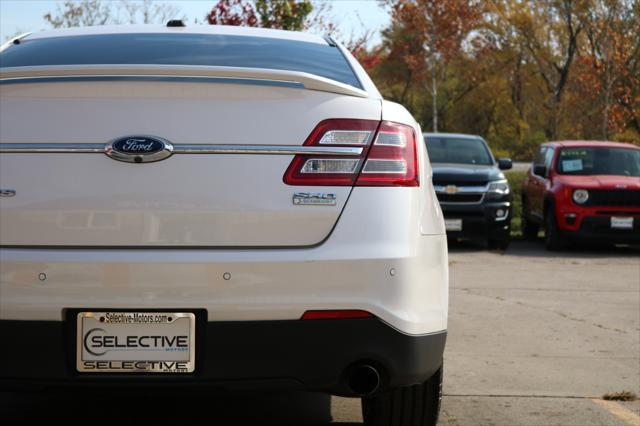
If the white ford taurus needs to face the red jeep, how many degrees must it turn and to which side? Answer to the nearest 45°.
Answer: approximately 45° to its right

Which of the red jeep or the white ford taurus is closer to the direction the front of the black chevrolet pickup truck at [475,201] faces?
the white ford taurus

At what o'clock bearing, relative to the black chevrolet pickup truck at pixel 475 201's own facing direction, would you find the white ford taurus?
The white ford taurus is roughly at 12 o'clock from the black chevrolet pickup truck.

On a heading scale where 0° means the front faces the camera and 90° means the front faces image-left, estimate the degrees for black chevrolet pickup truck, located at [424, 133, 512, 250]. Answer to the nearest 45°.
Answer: approximately 0°

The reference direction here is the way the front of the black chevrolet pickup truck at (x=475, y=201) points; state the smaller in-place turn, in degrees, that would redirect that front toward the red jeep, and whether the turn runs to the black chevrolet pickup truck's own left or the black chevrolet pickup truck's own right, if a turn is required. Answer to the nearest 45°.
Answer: approximately 90° to the black chevrolet pickup truck's own left

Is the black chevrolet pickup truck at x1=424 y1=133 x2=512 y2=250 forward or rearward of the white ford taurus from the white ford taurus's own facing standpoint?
forward

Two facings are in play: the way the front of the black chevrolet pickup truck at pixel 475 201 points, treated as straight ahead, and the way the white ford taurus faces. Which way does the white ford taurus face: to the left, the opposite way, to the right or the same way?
the opposite way

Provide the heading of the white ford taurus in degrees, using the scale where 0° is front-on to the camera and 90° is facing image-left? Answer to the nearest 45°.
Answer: approximately 180°

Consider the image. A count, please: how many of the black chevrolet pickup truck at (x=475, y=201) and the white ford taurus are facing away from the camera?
1
